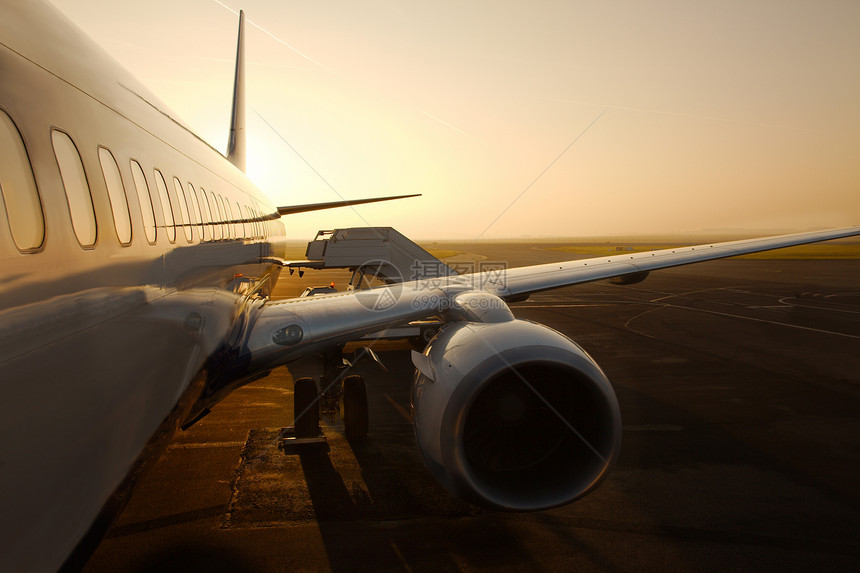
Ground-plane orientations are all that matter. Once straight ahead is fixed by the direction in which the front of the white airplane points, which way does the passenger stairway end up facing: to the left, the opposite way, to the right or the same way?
to the right

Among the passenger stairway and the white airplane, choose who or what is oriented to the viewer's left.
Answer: the passenger stairway

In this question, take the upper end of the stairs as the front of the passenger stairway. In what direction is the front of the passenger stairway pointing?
to the viewer's left

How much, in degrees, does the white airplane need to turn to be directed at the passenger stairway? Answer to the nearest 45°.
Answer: approximately 180°

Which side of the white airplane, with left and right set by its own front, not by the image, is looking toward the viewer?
front

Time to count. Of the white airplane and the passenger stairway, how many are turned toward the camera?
1
